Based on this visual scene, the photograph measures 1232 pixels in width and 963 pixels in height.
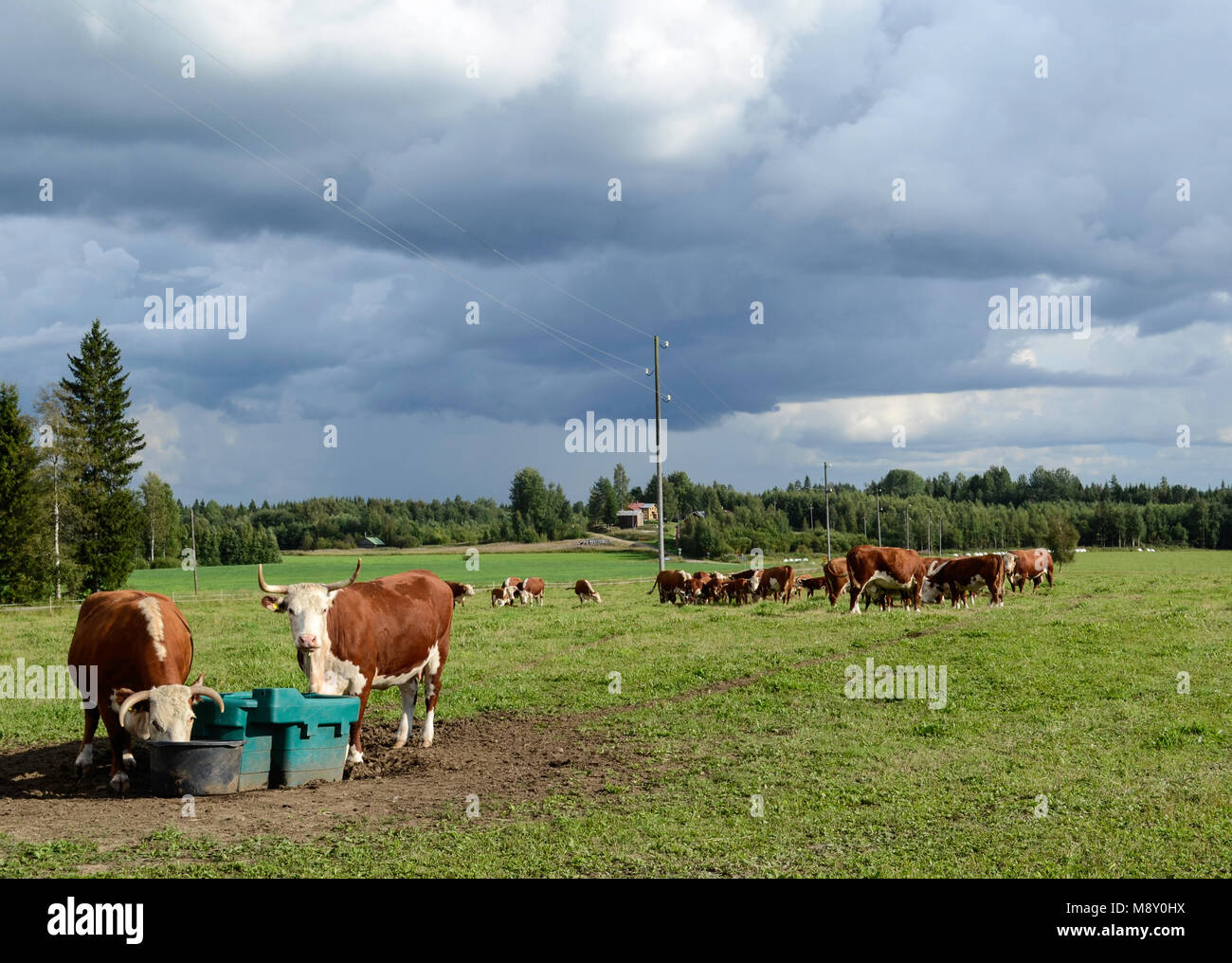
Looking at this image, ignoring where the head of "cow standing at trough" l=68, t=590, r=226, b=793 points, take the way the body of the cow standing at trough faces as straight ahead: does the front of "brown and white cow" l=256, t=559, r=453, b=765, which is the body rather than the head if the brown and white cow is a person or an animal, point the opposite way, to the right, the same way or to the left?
to the right

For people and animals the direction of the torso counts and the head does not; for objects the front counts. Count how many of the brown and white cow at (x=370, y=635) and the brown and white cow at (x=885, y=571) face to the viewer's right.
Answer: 1

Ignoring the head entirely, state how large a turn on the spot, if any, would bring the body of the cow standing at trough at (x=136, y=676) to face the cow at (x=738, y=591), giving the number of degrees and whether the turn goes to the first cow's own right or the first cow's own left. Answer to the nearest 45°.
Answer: approximately 90° to the first cow's own left

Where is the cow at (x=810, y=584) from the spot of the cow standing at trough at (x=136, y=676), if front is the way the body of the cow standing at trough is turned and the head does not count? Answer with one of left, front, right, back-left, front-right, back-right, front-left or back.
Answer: left

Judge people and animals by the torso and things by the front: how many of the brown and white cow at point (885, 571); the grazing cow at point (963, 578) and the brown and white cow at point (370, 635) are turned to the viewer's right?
1

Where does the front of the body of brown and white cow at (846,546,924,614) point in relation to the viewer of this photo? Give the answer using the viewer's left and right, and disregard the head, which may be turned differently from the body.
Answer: facing to the right of the viewer

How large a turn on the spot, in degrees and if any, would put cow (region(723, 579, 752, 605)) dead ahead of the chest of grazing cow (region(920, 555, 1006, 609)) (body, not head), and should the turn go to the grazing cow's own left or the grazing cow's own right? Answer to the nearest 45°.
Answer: approximately 45° to the grazing cow's own right

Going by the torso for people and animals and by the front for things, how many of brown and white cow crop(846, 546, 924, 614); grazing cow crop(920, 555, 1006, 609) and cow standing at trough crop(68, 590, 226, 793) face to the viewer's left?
1

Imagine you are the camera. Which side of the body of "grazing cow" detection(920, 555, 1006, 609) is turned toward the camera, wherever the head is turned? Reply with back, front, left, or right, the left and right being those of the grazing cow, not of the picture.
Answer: left
